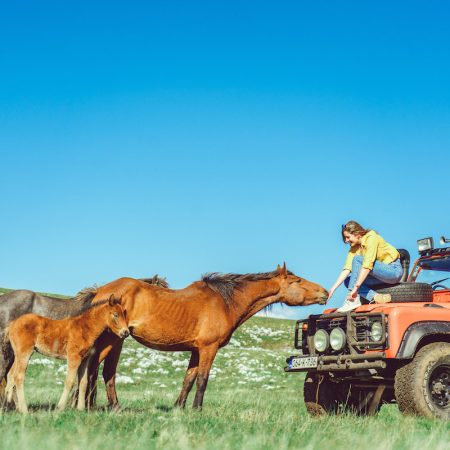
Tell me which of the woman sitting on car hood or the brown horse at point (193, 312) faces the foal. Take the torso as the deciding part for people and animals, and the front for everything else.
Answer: the woman sitting on car hood

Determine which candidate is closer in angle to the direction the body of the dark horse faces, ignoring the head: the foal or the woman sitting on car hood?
the woman sitting on car hood

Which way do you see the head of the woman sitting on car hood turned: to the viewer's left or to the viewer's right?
to the viewer's left

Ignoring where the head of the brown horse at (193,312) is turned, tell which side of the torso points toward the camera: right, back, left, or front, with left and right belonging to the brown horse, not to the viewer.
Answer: right

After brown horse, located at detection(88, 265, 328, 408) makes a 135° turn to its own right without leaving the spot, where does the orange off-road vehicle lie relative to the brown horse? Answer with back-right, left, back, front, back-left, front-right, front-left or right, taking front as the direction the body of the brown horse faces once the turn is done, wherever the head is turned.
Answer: left

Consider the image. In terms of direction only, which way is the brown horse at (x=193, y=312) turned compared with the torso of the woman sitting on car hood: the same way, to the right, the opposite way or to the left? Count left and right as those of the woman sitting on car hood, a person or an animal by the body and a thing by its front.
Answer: the opposite way

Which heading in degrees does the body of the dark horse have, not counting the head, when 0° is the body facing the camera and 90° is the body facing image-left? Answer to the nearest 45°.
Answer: approximately 270°

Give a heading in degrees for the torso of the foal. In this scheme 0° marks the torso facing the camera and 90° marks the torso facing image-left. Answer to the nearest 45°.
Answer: approximately 270°

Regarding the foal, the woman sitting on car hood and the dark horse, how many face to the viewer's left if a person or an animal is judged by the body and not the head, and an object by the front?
1

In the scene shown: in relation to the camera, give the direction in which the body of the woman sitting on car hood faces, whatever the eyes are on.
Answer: to the viewer's left

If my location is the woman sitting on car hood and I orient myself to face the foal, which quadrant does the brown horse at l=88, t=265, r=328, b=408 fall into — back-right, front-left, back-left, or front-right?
front-right

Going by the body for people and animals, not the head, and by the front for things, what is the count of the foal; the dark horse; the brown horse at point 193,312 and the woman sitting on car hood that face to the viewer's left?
1

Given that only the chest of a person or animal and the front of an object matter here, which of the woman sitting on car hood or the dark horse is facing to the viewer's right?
the dark horse

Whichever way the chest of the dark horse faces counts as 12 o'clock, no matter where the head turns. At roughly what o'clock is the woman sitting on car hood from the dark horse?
The woman sitting on car hood is roughly at 1 o'clock from the dark horse.
